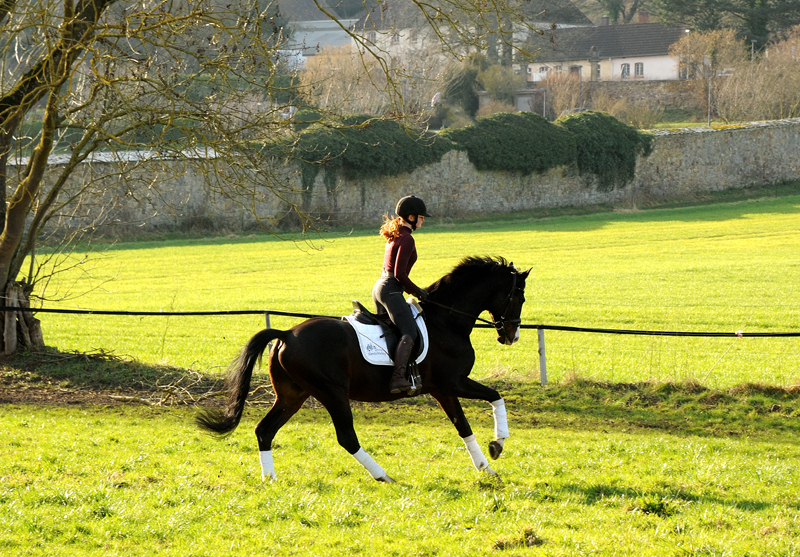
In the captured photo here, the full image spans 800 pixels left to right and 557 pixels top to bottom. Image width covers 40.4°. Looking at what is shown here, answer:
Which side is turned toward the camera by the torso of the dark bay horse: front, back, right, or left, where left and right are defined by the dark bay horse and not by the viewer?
right

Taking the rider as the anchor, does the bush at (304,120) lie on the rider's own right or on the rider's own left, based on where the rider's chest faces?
on the rider's own left

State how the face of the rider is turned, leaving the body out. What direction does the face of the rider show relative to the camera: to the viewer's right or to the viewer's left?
to the viewer's right

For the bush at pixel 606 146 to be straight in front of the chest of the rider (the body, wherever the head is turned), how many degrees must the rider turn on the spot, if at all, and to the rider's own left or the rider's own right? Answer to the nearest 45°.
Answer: approximately 90° to the rider's own left

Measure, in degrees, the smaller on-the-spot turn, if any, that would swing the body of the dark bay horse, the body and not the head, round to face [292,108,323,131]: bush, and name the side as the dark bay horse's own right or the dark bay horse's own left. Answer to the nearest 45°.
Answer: approximately 90° to the dark bay horse's own left

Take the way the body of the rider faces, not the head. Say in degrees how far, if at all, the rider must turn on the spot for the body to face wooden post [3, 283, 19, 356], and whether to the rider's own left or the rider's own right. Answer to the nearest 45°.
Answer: approximately 135° to the rider's own left

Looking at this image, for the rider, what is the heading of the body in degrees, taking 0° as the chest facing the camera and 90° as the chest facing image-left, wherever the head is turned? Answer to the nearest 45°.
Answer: approximately 270°

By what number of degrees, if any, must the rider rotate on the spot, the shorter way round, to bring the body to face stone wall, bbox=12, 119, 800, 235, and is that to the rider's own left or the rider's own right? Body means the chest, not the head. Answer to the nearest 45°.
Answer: approximately 90° to the rider's own left

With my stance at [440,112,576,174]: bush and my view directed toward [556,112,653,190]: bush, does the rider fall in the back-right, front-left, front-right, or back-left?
back-right

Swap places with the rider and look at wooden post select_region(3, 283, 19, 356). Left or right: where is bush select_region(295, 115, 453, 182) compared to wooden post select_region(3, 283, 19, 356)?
right

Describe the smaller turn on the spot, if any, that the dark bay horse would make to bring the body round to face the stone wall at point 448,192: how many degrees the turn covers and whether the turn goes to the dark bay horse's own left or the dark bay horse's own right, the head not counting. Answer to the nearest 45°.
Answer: approximately 90° to the dark bay horse's own left

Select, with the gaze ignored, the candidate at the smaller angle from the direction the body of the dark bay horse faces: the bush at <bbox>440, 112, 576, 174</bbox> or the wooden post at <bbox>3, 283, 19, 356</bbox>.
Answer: the bush

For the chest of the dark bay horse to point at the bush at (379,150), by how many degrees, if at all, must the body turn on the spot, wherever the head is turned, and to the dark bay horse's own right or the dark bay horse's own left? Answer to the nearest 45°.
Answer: approximately 90° to the dark bay horse's own left
